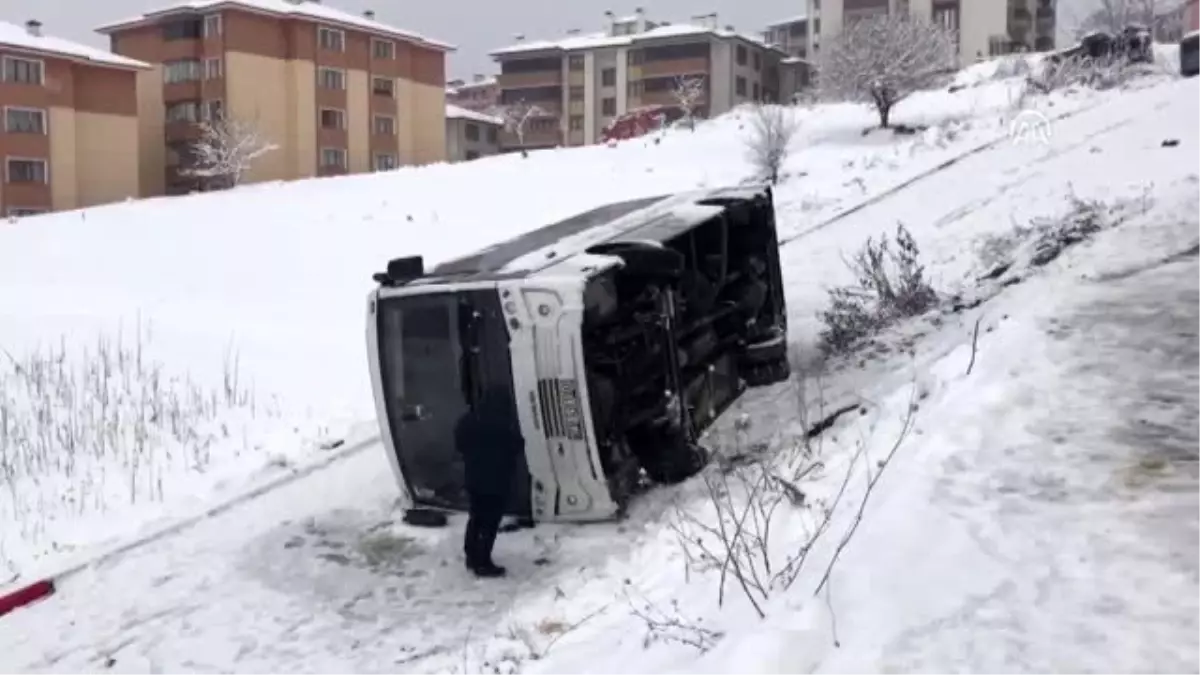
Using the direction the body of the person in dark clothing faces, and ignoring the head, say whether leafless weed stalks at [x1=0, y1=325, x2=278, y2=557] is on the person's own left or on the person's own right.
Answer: on the person's own left

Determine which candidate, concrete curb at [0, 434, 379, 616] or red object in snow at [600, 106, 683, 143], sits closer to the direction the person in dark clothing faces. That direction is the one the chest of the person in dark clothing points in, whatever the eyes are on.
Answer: the red object in snow

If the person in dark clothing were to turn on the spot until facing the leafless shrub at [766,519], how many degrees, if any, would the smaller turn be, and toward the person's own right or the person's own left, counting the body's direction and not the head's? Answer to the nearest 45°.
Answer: approximately 45° to the person's own right

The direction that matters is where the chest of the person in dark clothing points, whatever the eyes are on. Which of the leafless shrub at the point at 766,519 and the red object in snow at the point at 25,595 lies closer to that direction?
the leafless shrub

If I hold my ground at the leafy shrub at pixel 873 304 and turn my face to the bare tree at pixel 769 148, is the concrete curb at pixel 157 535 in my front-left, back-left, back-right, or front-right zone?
back-left

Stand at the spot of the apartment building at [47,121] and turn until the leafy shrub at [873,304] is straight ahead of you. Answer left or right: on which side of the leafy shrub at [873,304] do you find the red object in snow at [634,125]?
left
